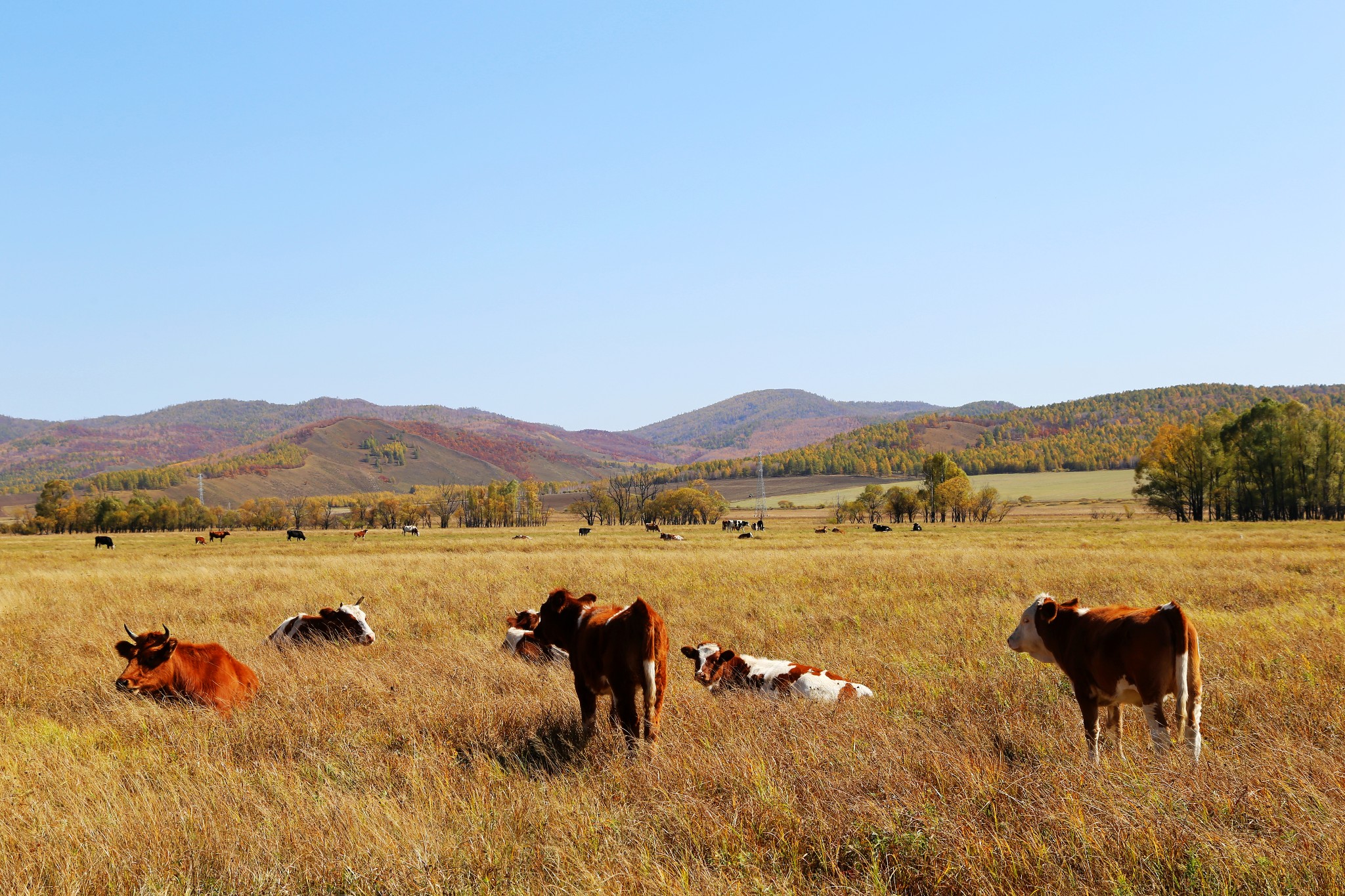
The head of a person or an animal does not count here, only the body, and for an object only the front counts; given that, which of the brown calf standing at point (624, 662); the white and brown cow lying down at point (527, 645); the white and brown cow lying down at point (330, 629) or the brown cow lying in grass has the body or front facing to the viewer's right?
the white and brown cow lying down at point (330, 629)

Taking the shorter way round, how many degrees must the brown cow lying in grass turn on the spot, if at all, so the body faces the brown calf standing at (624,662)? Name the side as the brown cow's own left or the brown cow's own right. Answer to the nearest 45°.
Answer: approximately 135° to the brown cow's own left

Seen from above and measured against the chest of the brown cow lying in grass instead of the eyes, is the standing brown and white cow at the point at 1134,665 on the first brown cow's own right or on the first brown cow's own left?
on the first brown cow's own left

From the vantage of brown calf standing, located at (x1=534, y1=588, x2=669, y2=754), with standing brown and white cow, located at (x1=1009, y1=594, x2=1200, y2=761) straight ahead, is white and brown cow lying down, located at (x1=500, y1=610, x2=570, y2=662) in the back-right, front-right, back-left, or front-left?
back-left

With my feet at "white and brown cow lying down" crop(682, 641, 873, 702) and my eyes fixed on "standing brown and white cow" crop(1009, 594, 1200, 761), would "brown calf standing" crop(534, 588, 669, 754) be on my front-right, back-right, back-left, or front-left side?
front-right

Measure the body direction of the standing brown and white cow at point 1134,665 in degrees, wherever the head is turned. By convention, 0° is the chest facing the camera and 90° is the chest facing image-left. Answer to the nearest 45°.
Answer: approximately 135°

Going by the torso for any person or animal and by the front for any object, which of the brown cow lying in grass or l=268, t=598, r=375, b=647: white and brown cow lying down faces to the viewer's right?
the white and brown cow lying down

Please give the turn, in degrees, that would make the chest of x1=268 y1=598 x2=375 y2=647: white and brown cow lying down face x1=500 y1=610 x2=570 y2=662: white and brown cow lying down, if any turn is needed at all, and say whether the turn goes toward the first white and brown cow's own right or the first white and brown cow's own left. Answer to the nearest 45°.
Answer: approximately 45° to the first white and brown cow's own right

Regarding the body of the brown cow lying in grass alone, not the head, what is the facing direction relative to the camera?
to the viewer's left

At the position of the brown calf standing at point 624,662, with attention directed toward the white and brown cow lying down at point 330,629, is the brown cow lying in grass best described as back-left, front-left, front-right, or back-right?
front-left

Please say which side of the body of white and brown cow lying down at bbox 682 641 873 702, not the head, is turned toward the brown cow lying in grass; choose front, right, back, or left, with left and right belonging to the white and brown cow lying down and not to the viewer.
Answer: front

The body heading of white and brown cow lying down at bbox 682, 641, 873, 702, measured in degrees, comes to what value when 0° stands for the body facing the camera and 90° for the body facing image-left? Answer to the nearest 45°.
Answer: approximately 90°

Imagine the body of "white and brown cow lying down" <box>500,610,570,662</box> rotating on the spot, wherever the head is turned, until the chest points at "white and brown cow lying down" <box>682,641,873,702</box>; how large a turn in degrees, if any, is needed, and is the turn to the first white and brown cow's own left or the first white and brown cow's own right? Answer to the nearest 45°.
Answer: approximately 135° to the first white and brown cow's own left

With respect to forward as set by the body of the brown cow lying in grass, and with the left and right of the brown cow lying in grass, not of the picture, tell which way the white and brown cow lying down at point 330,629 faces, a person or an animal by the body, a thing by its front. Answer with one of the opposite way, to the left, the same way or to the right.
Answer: the opposite way

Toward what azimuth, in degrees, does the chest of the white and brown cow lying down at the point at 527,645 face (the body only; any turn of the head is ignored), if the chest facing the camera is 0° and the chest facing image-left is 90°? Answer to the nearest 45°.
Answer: approximately 90°

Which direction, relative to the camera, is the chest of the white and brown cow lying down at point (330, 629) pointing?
to the viewer's right
